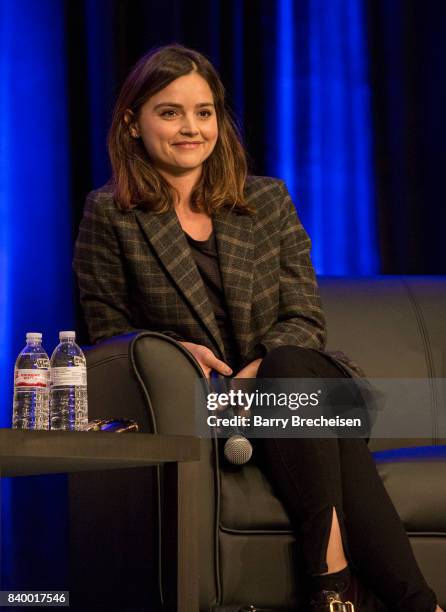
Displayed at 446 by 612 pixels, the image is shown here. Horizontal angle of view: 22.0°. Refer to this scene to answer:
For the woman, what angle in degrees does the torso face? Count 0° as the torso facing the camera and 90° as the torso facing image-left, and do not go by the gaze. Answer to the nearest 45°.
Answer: approximately 315°

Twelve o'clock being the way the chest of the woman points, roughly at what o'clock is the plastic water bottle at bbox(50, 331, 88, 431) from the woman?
The plastic water bottle is roughly at 2 o'clock from the woman.
